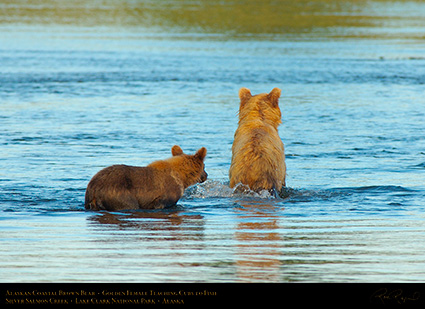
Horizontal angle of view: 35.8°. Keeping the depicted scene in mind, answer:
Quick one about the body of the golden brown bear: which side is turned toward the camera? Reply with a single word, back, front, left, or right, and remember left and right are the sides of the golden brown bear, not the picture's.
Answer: back

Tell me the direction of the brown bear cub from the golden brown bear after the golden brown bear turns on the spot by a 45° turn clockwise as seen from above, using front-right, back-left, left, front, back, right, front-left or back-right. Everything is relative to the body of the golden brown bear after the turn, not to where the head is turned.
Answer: back
